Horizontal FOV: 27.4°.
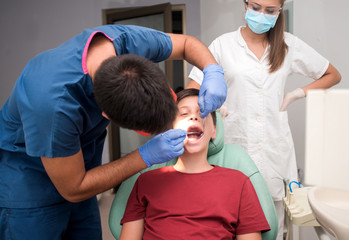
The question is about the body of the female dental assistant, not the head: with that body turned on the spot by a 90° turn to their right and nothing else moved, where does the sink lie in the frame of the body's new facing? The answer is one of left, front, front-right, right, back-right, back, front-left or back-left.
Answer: left

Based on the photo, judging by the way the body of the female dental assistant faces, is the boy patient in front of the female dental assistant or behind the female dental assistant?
in front

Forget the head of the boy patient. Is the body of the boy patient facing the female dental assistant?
no

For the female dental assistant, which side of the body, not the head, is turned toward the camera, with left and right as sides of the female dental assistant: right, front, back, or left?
front

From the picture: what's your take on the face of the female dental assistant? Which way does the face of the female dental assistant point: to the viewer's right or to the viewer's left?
to the viewer's left

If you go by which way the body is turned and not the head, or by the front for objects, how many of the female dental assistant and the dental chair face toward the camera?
2

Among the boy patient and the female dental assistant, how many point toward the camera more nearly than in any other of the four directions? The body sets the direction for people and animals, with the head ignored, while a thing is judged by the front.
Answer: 2

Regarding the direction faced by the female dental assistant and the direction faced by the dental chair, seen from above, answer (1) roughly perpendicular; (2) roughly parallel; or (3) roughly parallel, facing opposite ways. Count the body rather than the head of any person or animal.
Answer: roughly parallel

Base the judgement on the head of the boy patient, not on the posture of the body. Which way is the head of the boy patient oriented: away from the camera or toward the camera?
toward the camera

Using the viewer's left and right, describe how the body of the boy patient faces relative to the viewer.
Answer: facing the viewer

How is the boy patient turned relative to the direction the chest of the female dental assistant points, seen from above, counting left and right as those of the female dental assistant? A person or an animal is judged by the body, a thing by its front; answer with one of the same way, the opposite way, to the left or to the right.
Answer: the same way
